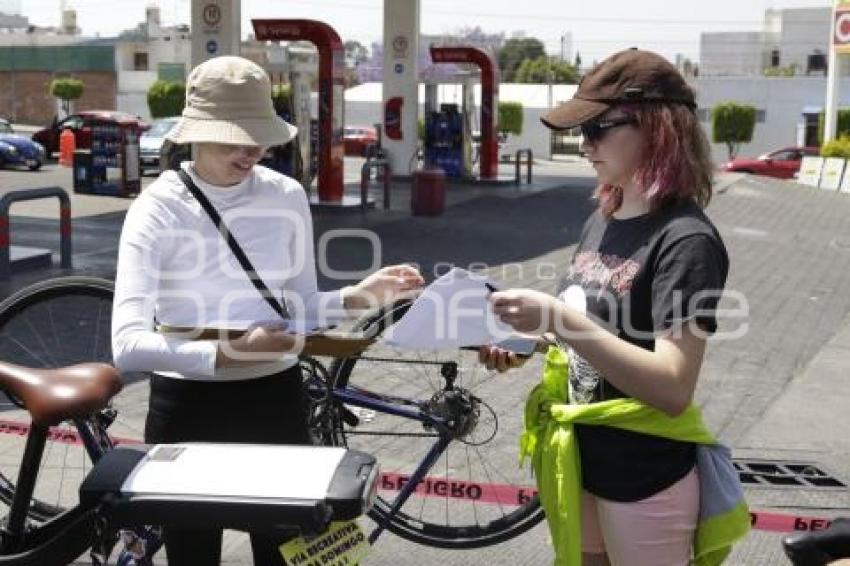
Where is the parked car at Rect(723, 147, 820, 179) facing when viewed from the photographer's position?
facing to the left of the viewer

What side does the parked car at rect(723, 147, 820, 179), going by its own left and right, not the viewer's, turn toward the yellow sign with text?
left

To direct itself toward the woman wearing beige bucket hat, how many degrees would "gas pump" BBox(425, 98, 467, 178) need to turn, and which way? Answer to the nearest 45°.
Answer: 0° — it already faces them

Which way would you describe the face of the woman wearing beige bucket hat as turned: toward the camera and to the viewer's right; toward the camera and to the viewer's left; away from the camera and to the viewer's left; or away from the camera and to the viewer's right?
toward the camera and to the viewer's right

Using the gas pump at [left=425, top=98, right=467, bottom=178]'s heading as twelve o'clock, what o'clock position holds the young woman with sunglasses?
The young woman with sunglasses is roughly at 12 o'clock from the gas pump.

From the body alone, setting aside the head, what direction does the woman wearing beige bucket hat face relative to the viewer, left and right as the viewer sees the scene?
facing the viewer and to the right of the viewer

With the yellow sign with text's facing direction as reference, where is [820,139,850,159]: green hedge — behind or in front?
behind

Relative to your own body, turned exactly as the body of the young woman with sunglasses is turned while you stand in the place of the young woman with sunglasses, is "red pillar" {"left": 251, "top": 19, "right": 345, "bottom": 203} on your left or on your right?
on your right

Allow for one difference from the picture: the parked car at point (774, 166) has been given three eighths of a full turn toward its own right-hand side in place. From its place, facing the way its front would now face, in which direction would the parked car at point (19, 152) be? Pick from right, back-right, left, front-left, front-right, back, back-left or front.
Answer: back

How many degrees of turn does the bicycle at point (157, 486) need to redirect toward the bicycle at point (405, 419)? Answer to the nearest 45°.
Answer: approximately 135° to its right

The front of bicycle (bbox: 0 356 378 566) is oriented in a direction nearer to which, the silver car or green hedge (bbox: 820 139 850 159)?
the silver car

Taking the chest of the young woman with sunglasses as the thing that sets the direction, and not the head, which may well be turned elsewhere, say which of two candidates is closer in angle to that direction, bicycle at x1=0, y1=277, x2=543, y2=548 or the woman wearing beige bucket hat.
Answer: the woman wearing beige bucket hat

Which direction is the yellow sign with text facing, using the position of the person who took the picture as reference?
facing the viewer

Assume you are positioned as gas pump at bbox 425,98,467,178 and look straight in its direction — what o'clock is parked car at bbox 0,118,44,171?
The parked car is roughly at 3 o'clock from the gas pump.

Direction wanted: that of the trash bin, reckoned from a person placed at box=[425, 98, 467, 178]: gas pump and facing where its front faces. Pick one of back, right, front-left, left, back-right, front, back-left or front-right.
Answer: front

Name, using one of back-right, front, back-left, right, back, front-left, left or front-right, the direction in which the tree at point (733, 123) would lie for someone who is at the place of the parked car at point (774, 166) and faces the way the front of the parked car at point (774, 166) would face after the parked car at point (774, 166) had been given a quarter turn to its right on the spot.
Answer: front

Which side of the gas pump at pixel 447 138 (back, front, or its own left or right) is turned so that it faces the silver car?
right

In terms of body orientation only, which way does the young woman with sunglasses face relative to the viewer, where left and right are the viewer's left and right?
facing the viewer and to the left of the viewer
